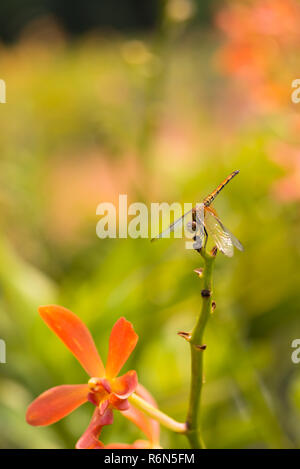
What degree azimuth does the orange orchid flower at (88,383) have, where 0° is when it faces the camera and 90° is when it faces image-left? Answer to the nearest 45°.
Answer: approximately 45°

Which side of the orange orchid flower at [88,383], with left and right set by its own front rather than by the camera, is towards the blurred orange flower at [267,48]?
back
